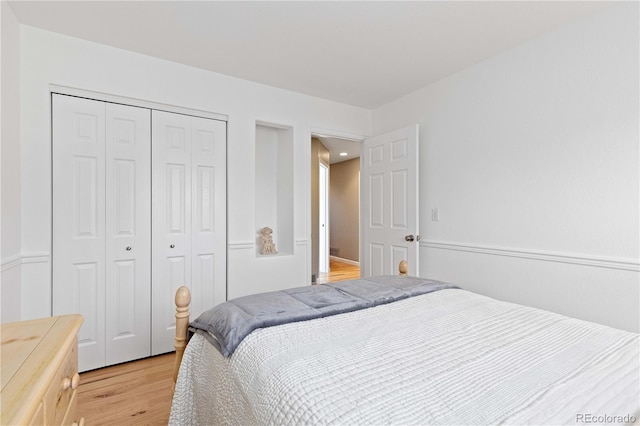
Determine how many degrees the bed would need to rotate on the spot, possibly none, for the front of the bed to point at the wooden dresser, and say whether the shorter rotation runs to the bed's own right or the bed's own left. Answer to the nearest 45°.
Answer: approximately 90° to the bed's own left

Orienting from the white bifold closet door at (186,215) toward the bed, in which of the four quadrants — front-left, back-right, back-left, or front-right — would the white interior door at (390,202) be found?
front-left

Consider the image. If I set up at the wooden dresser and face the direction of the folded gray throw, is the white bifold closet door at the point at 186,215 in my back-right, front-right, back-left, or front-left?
front-left

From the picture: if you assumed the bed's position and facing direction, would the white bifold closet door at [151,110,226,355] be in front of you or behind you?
in front

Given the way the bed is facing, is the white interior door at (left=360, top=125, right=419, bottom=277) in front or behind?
in front

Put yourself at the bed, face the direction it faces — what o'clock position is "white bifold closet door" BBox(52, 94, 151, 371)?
The white bifold closet door is roughly at 11 o'clock from the bed.

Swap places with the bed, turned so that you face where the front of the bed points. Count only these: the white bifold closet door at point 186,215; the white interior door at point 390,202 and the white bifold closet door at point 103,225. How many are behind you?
0

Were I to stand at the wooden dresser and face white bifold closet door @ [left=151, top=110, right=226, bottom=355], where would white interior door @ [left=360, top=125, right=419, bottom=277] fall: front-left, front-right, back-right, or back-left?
front-right

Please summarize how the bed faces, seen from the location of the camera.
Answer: facing away from the viewer and to the left of the viewer
